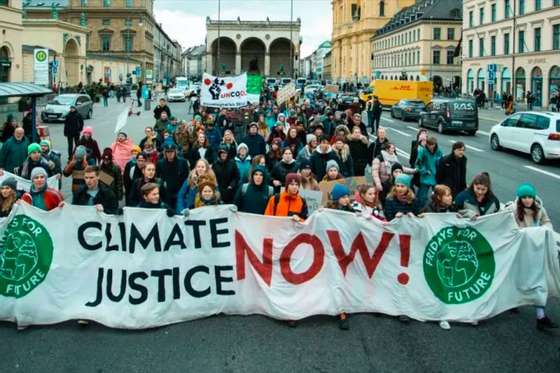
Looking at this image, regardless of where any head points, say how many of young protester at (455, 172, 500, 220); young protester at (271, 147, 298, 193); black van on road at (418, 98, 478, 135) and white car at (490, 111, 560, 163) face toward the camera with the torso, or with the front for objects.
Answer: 2

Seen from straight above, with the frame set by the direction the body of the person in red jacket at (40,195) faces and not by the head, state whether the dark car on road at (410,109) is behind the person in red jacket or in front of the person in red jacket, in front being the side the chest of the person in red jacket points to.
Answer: behind

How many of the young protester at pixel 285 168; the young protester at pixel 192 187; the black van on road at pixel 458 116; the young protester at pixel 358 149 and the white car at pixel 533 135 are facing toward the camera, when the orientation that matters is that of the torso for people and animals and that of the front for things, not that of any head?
3

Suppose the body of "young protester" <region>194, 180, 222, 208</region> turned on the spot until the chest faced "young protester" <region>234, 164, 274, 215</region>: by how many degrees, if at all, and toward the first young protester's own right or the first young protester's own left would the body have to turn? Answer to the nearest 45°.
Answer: approximately 135° to the first young protester's own left

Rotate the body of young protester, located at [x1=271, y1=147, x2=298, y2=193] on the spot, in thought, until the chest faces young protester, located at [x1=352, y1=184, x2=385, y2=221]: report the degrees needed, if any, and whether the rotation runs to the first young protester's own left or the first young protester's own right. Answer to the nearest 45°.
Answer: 0° — they already face them
